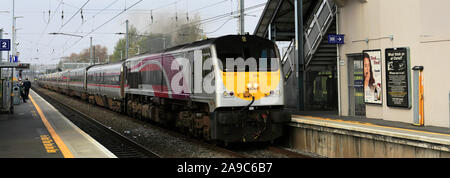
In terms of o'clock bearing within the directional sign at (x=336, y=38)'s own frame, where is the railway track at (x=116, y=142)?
The railway track is roughly at 2 o'clock from the directional sign.

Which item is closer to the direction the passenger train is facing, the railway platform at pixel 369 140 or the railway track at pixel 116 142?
the railway platform

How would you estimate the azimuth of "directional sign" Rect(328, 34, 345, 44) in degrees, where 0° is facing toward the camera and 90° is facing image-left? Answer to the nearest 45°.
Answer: approximately 0°

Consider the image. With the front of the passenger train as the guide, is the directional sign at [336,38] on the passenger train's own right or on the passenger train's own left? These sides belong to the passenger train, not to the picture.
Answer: on the passenger train's own left

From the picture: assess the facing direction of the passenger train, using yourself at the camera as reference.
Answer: facing the viewer and to the right of the viewer

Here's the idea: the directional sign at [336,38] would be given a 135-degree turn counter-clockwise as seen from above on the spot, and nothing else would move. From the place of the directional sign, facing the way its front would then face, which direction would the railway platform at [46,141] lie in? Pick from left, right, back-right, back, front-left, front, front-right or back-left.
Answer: back

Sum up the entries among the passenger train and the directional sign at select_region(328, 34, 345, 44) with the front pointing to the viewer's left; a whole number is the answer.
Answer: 0
